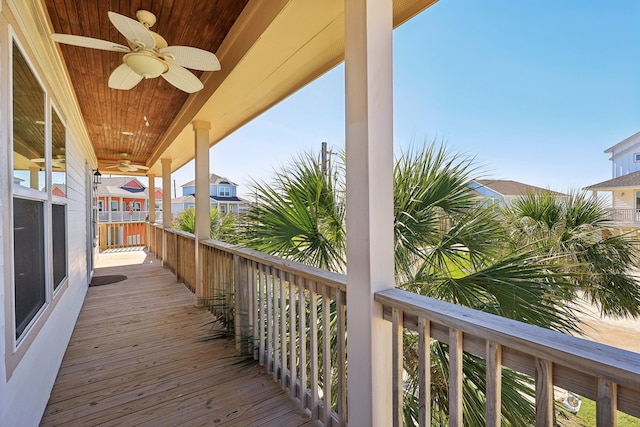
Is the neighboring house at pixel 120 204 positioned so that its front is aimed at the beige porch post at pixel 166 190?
yes

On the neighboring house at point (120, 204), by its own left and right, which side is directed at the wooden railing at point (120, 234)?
front

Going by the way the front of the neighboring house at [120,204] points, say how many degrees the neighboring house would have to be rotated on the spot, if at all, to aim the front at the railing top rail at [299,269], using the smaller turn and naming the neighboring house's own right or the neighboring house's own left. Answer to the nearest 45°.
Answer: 0° — it already faces it

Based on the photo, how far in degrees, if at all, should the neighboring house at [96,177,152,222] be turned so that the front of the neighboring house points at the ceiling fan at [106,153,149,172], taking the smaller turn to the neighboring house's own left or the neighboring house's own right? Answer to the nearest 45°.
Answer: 0° — it already faces it

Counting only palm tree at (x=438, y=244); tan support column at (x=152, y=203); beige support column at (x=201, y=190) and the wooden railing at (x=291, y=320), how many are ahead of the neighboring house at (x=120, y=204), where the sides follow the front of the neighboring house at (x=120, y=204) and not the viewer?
4

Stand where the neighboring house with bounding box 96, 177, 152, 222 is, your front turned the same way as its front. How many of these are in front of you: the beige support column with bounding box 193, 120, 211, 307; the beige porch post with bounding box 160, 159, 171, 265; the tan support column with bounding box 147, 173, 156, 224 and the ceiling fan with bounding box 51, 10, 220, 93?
4

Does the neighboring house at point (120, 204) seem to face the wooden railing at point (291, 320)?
yes

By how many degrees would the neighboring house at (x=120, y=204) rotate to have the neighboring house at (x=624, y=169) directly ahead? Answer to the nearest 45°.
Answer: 0° — it already faces it

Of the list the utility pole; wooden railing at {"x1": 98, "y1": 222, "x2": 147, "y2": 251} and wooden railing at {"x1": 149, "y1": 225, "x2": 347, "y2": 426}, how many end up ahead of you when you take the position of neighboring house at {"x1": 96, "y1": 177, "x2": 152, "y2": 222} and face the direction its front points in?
3

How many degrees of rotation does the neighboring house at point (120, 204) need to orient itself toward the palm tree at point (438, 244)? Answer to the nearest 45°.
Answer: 0° — it already faces it

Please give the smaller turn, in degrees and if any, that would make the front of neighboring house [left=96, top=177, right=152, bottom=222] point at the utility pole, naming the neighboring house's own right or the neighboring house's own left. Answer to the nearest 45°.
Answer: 0° — it already faces it

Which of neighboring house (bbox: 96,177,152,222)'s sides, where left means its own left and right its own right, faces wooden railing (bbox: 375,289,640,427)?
front

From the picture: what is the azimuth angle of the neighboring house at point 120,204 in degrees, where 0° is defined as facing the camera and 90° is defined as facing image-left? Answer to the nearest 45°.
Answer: approximately 0°

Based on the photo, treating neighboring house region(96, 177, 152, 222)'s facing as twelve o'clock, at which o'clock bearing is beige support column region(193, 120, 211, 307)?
The beige support column is roughly at 12 o'clock from the neighboring house.

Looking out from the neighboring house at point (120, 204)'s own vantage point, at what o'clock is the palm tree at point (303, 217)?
The palm tree is roughly at 12 o'clock from the neighboring house.
